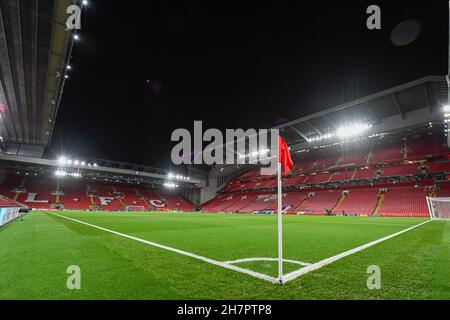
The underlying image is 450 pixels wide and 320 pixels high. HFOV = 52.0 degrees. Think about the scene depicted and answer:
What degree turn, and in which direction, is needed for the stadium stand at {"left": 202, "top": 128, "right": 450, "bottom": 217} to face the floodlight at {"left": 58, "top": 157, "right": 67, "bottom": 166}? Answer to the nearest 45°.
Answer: approximately 45° to its right

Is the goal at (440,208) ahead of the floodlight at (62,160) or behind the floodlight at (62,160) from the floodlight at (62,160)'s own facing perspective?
ahead

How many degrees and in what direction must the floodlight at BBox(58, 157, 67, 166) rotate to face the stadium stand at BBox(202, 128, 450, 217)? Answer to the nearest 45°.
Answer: approximately 45° to its left

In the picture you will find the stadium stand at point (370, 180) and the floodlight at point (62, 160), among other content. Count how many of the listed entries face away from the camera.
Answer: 0

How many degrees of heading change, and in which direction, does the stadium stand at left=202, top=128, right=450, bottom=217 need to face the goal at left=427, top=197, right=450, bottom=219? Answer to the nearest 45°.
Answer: approximately 45° to its left
